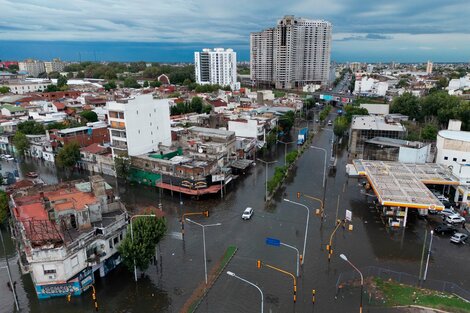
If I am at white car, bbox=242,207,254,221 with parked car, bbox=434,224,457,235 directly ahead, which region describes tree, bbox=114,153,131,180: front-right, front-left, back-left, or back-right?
back-left

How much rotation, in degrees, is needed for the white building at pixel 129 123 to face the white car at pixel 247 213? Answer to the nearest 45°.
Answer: approximately 90° to its left

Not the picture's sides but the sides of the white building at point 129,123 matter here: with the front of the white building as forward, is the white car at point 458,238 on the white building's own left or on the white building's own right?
on the white building's own left

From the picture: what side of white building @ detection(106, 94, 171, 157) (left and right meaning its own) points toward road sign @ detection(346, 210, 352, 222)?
left

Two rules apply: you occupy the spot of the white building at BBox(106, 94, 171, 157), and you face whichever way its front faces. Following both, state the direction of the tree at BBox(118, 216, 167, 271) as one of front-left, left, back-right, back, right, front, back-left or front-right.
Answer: front-left

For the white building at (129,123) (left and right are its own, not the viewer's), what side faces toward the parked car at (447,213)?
left

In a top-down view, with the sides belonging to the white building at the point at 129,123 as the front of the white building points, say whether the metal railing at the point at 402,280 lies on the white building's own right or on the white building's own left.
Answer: on the white building's own left
